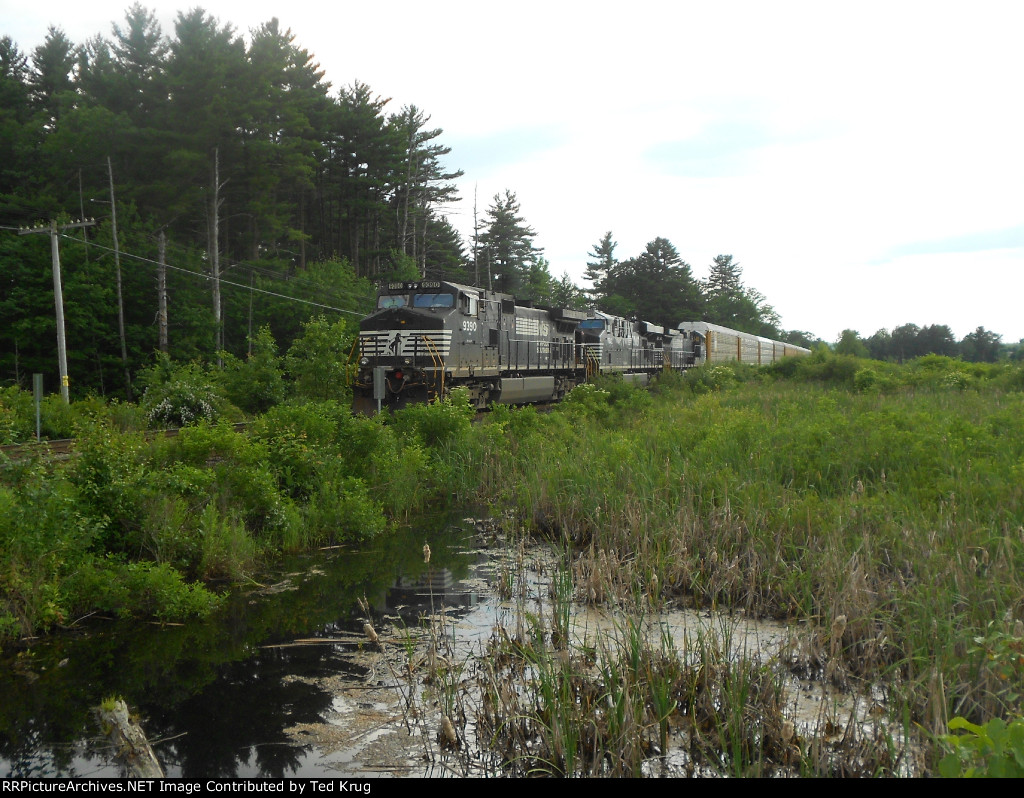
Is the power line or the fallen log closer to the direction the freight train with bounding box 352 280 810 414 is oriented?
the fallen log

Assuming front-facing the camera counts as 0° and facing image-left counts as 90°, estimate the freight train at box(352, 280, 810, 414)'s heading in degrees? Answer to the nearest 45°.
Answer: approximately 45°

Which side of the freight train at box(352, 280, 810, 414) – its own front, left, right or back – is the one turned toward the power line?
right

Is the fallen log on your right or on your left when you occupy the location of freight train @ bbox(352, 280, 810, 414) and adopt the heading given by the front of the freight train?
on your left

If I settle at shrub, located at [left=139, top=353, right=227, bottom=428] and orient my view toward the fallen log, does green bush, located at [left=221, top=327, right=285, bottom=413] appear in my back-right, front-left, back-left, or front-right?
back-left
